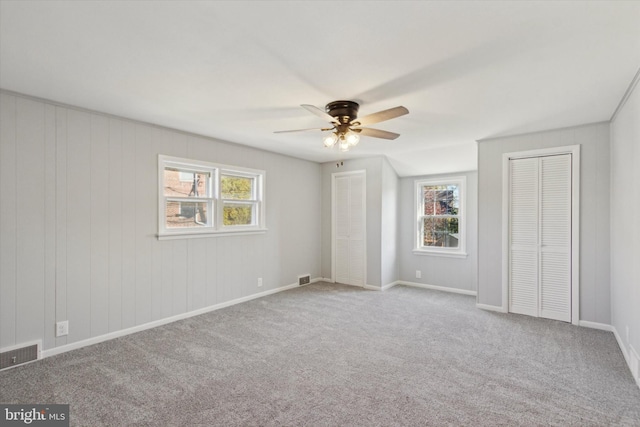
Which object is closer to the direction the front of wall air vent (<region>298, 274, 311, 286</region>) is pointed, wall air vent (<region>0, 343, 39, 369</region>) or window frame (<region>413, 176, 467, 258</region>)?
the window frame

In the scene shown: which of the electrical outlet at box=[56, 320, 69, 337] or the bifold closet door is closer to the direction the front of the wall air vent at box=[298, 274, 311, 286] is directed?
the bifold closet door

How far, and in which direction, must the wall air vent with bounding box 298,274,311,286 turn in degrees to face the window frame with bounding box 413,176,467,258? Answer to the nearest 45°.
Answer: approximately 45° to its left

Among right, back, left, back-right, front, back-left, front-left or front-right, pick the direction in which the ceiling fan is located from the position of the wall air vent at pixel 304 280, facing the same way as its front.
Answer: front-right

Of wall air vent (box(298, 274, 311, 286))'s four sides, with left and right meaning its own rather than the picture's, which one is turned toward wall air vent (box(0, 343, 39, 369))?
right

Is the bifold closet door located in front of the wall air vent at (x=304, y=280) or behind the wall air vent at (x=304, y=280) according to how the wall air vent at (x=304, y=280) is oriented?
in front

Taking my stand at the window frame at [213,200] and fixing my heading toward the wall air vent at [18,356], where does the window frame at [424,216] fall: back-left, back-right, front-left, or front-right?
back-left

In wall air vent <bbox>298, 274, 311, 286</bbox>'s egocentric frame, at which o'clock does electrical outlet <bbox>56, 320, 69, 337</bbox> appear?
The electrical outlet is roughly at 3 o'clock from the wall air vent.

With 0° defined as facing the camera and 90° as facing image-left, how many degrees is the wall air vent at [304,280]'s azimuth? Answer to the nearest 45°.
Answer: approximately 315°

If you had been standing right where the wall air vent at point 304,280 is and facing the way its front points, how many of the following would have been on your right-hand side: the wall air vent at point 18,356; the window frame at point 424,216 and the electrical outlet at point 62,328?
2

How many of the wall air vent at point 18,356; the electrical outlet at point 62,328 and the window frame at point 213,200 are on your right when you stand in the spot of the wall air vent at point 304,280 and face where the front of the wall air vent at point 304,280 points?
3

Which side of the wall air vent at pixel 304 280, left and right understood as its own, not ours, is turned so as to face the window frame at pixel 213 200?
right
